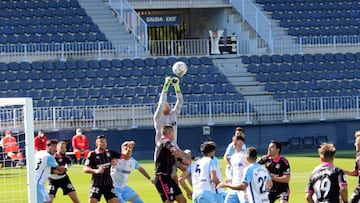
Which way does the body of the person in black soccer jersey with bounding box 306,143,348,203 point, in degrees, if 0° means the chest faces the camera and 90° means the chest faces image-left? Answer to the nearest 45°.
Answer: approximately 180°

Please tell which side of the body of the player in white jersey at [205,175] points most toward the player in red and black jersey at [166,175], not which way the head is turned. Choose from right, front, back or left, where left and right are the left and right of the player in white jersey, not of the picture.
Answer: left

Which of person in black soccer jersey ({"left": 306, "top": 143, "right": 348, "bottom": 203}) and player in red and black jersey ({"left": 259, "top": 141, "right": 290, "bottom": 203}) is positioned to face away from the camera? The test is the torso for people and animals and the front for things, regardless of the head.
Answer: person in black soccer jersey ({"left": 306, "top": 143, "right": 348, "bottom": 203})

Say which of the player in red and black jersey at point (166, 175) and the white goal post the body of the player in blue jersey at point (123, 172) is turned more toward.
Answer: the player in red and black jersey

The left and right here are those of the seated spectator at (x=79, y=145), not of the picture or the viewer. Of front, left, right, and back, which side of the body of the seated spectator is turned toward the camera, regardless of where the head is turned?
front

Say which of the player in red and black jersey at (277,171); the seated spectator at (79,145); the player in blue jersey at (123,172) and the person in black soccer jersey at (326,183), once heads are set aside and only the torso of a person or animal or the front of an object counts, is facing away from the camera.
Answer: the person in black soccer jersey at (326,183)

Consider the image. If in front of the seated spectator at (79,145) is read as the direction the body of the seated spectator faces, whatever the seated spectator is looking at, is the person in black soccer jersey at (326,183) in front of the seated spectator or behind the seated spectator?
in front

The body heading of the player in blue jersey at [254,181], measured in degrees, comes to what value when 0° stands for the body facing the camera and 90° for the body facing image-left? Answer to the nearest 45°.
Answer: approximately 135°

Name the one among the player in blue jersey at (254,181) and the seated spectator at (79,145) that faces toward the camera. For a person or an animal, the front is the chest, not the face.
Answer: the seated spectator

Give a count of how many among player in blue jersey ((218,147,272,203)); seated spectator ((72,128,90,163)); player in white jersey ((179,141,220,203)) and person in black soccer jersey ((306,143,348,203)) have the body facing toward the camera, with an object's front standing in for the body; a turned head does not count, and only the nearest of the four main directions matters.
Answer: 1

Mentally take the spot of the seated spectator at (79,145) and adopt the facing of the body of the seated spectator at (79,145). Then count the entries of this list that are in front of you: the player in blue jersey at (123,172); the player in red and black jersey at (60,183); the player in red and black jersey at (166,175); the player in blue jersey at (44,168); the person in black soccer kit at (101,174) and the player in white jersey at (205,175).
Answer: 6

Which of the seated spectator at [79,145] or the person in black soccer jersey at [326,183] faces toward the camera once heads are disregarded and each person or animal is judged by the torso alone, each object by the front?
the seated spectator
